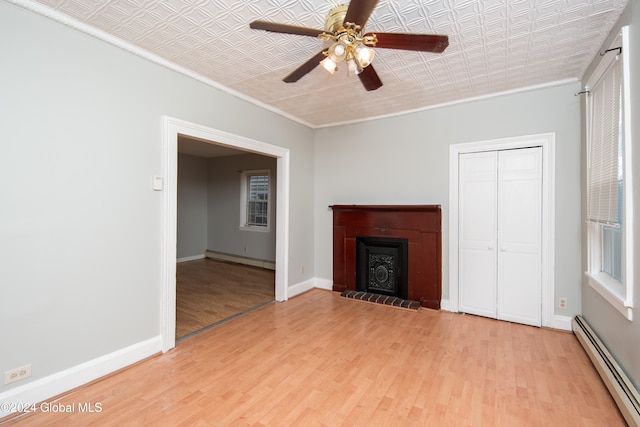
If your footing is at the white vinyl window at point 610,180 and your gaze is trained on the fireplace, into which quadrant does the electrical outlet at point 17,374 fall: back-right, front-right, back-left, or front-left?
front-left

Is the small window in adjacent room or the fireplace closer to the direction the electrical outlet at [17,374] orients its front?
the fireplace

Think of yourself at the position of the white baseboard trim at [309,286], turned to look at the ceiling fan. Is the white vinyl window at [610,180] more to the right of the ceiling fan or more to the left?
left

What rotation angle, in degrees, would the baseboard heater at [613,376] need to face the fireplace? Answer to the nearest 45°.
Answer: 0° — it already faces it

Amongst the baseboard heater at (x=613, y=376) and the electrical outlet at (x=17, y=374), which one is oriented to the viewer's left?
the baseboard heater

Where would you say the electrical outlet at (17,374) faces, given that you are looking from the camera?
facing the viewer and to the right of the viewer

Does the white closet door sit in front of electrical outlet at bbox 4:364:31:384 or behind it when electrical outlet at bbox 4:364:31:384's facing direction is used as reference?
in front

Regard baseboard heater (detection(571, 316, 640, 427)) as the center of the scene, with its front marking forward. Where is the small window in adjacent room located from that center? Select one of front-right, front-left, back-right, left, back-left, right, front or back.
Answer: front

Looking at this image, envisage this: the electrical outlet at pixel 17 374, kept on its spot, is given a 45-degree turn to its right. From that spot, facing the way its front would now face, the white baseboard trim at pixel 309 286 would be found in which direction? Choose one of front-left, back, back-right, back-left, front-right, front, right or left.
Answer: left

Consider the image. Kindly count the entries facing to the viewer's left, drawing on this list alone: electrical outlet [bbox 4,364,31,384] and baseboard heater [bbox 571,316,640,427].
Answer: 1

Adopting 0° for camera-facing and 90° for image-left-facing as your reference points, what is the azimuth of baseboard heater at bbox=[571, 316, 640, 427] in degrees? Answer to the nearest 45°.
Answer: approximately 90°

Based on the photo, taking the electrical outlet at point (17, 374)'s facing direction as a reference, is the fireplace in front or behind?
in front
